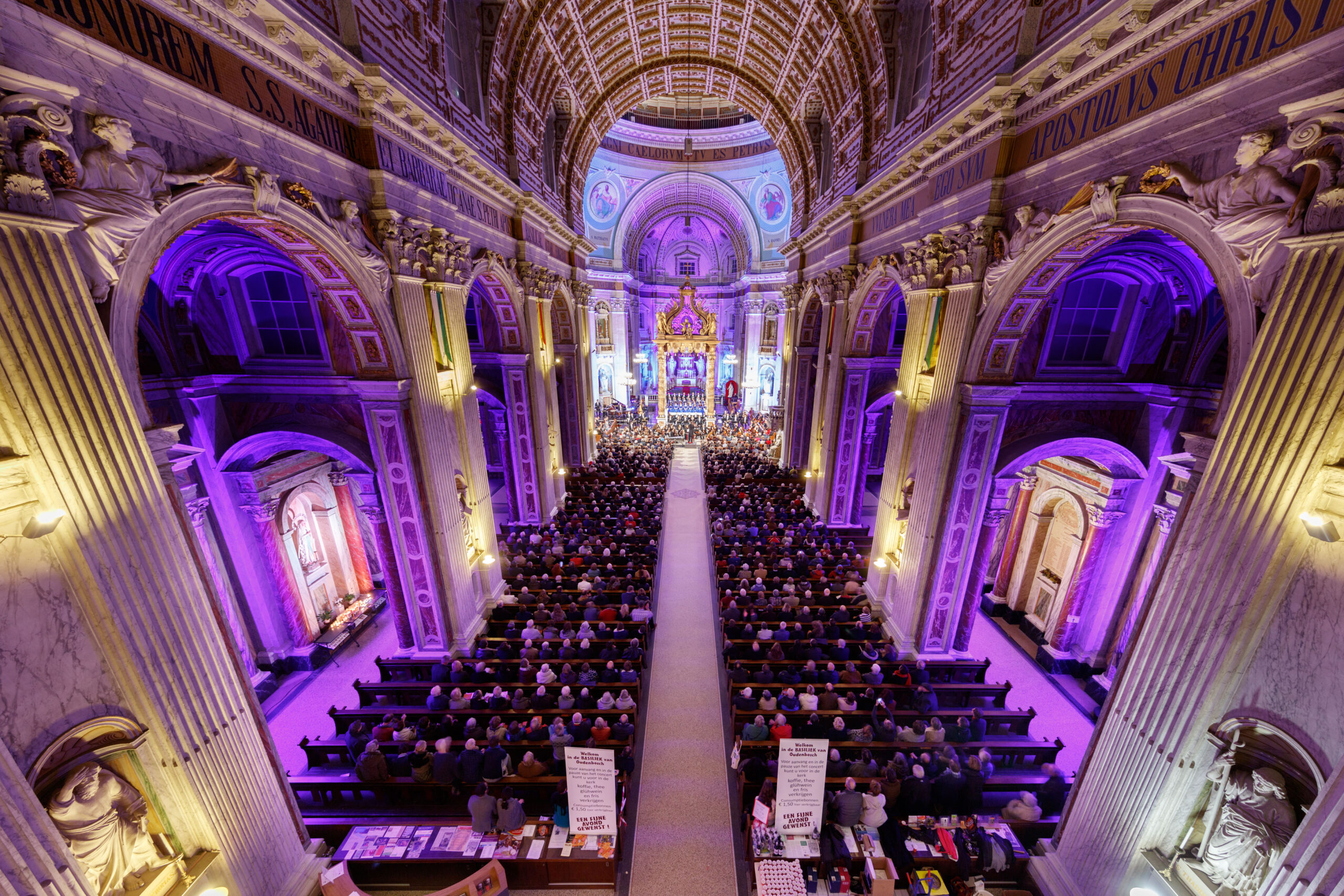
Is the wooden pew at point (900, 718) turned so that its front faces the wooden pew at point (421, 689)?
no

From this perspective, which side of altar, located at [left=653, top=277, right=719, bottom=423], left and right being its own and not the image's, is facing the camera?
front

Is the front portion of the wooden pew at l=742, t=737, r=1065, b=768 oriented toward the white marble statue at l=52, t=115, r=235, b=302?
no

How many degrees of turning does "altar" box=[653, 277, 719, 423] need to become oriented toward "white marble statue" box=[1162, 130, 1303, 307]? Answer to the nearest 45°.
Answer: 0° — it already faces it

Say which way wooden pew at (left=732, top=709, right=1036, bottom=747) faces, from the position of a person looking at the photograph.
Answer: facing away from the viewer

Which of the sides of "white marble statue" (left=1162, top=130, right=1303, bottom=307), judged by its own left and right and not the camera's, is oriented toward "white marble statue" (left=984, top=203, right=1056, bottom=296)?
right

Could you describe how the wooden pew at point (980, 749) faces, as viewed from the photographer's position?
facing away from the viewer

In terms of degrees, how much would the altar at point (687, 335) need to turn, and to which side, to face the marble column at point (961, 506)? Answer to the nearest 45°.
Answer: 0° — it already faces it

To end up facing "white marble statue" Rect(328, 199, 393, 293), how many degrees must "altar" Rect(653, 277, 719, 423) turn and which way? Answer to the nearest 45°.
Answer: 0° — it already faces it

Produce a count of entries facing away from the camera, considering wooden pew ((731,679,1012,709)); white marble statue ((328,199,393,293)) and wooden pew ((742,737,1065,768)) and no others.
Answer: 2

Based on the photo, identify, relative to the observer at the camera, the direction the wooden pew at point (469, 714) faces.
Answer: facing away from the viewer

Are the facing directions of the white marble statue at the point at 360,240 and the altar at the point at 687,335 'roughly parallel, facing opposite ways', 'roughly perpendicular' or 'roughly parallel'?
roughly perpendicular

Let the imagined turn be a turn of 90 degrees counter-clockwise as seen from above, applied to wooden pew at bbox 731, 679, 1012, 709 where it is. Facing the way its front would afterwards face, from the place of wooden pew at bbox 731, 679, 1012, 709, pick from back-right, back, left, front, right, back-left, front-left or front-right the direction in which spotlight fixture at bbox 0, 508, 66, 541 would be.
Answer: front-left

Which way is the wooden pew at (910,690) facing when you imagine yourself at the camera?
facing away from the viewer

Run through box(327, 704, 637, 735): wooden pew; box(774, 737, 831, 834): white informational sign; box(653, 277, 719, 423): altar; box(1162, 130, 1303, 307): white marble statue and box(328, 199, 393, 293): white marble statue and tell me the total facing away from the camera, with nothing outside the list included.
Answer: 1

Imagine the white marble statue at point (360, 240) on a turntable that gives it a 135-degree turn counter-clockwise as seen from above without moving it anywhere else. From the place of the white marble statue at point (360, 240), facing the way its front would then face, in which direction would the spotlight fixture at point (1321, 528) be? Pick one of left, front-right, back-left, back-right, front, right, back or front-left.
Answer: back-right

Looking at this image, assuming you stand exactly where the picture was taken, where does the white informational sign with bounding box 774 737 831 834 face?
facing the viewer

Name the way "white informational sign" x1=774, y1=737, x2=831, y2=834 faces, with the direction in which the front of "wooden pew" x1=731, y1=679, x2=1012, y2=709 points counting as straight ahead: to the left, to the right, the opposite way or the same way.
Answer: the opposite way

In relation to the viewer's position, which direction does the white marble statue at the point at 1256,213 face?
facing the viewer and to the left of the viewer

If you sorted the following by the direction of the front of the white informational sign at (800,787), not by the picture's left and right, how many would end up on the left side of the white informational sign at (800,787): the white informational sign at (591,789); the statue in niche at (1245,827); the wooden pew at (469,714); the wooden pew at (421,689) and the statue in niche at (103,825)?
1

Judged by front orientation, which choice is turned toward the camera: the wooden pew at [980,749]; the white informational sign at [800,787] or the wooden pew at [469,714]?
the white informational sign
